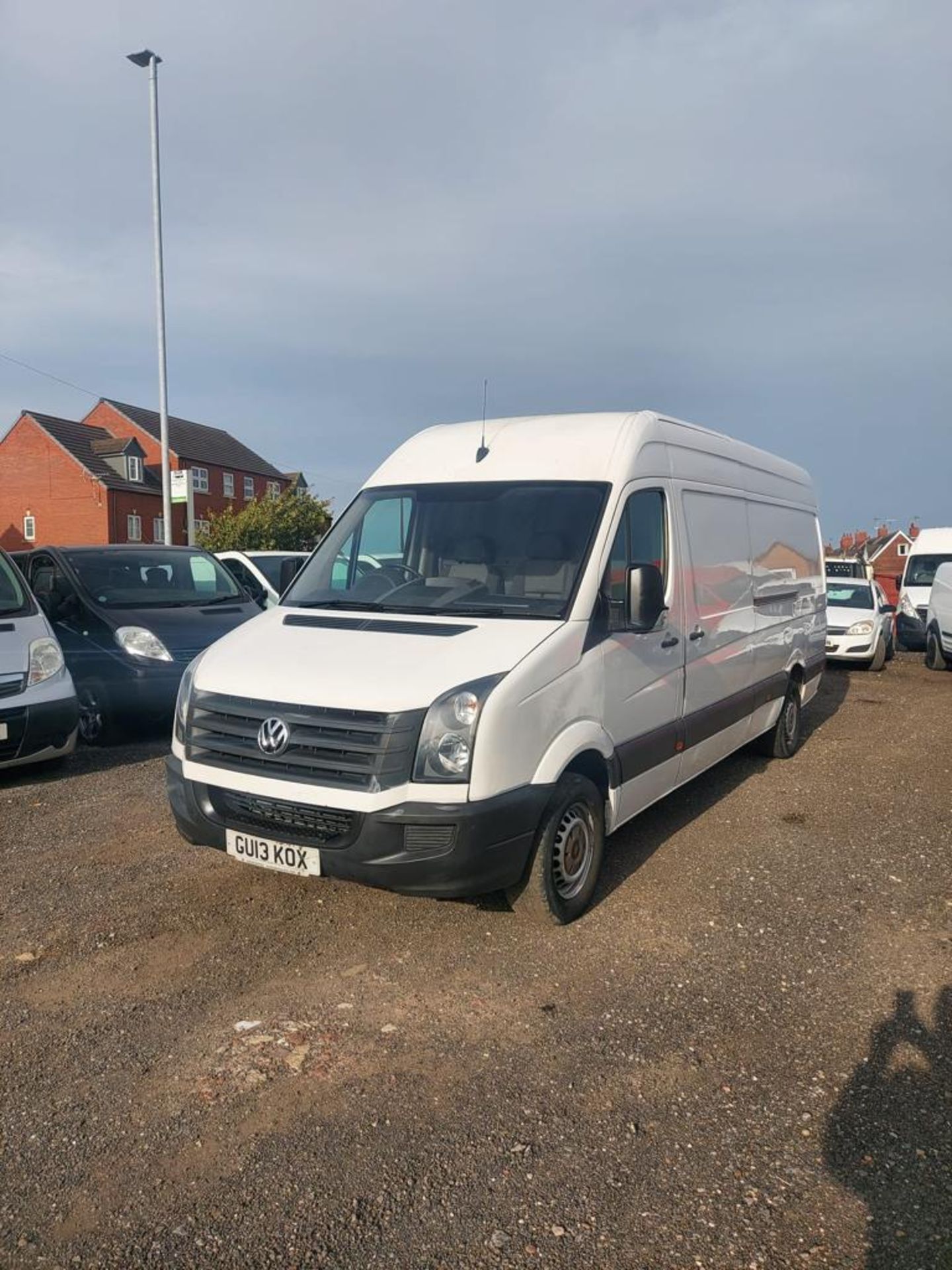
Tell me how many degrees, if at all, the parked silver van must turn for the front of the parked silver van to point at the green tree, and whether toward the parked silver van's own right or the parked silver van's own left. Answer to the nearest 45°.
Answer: approximately 135° to the parked silver van's own left

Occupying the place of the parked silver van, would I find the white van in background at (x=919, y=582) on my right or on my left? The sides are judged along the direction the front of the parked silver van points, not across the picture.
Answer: on my left

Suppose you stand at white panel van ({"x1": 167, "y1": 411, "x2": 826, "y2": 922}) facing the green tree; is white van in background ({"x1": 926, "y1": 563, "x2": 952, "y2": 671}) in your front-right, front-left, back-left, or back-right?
front-right

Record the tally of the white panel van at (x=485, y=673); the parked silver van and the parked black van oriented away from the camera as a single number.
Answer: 0

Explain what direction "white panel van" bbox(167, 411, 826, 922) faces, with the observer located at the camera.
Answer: facing the viewer and to the left of the viewer

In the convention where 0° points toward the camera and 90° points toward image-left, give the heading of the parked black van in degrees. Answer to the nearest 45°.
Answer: approximately 315°

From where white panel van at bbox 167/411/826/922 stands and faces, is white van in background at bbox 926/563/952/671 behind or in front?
behind

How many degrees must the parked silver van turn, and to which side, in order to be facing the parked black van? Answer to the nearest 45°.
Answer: approximately 90° to its left

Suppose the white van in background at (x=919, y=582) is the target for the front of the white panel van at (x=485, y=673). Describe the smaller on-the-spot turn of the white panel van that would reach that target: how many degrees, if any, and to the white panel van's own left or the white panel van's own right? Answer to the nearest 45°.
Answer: approximately 180°

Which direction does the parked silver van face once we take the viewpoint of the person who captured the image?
facing the viewer and to the right of the viewer

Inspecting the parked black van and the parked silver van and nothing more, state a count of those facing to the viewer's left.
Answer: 0
